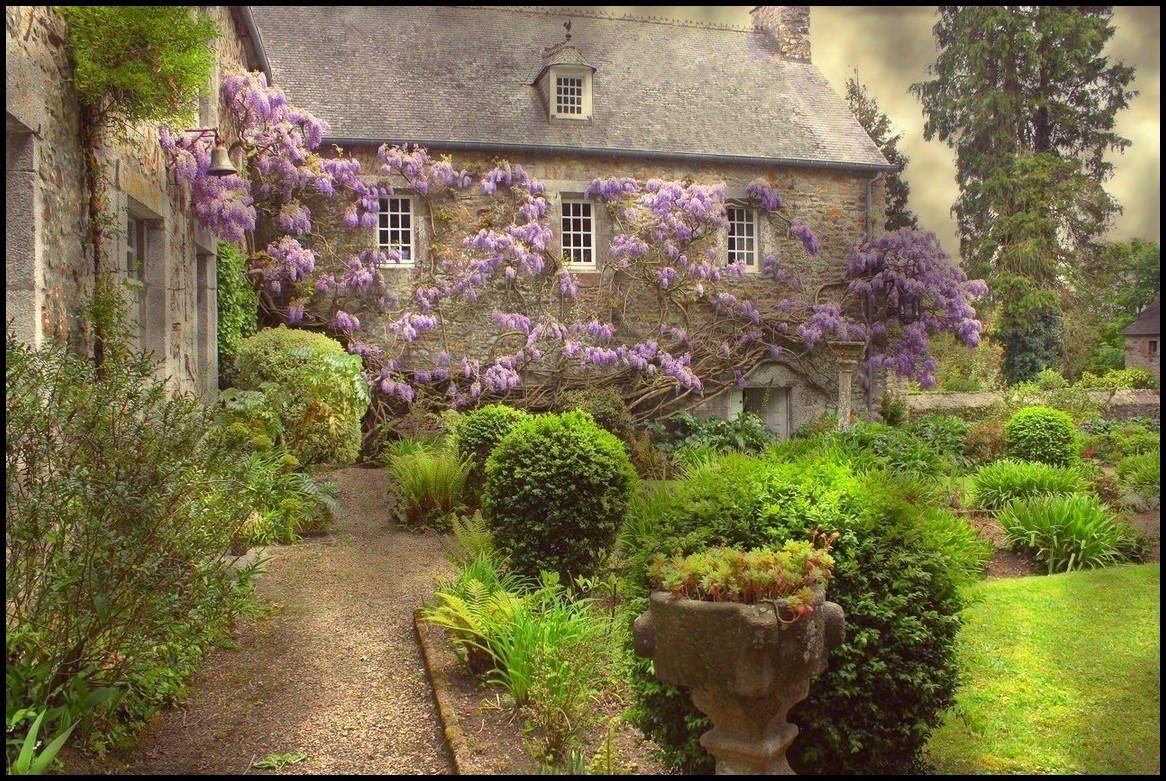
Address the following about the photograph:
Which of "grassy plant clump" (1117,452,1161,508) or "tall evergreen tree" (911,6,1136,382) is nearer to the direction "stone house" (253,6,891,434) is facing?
the grassy plant clump

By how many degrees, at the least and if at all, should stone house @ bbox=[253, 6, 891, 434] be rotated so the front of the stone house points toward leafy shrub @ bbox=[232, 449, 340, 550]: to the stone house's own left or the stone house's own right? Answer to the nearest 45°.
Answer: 0° — it already faces it

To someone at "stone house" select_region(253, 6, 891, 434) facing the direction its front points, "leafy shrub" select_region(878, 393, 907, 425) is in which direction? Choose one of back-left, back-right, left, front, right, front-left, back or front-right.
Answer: left

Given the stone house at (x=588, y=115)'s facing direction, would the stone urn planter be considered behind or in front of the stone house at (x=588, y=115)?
in front

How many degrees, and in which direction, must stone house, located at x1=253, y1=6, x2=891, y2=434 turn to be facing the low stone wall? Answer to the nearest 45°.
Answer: approximately 90° to its left

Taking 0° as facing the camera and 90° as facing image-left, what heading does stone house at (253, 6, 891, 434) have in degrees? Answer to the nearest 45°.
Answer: approximately 0°

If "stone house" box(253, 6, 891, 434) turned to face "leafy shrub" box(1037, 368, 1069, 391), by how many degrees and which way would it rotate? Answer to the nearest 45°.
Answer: approximately 90° to its left

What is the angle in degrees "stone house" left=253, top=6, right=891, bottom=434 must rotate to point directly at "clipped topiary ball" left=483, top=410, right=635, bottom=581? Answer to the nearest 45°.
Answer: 0° — it already faces it

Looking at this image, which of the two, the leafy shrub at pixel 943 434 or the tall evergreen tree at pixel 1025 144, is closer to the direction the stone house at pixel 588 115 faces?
the leafy shrub

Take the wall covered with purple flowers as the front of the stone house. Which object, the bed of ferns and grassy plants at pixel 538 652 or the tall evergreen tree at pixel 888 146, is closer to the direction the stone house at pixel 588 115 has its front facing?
the bed of ferns and grassy plants

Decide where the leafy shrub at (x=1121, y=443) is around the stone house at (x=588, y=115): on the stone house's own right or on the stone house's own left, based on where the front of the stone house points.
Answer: on the stone house's own left

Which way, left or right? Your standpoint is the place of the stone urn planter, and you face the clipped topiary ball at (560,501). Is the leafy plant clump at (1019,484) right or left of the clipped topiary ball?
right

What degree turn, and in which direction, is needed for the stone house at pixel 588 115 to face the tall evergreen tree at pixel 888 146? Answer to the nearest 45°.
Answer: approximately 135° to its left

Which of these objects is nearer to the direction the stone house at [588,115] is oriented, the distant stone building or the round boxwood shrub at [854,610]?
the round boxwood shrub
